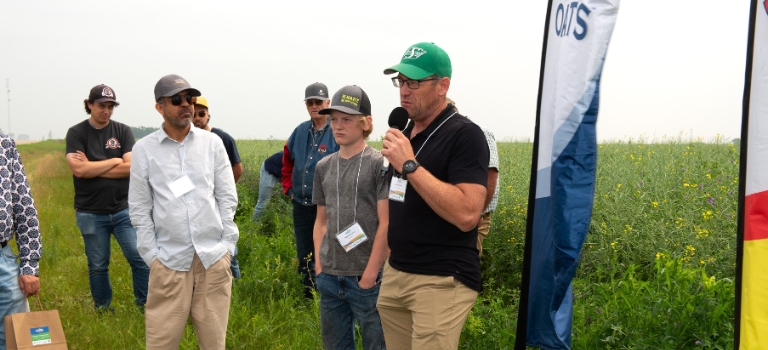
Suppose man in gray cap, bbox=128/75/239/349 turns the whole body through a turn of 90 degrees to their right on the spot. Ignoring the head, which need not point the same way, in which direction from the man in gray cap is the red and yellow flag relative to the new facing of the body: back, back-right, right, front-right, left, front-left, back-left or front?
back-left

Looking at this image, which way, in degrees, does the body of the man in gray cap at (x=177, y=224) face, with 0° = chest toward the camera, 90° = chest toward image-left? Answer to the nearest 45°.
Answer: approximately 0°

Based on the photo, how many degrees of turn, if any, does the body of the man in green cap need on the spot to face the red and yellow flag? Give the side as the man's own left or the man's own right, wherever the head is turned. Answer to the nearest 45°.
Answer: approximately 90° to the man's own left

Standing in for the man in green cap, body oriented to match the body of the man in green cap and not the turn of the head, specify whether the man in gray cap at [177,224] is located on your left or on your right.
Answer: on your right

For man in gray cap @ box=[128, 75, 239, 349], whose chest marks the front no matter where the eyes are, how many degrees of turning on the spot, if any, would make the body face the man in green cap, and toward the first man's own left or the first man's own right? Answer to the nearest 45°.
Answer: approximately 45° to the first man's own left

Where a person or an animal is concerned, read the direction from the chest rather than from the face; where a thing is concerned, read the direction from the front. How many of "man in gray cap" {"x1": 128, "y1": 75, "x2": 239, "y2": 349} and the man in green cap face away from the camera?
0
